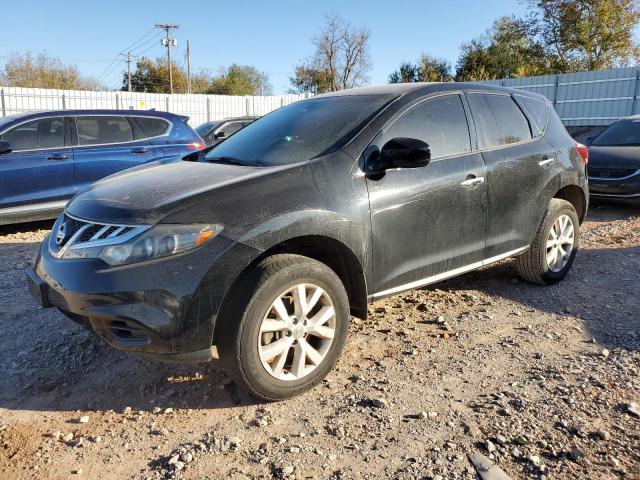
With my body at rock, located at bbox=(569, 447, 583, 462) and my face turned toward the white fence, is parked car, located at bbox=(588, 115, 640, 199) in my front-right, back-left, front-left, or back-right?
front-right

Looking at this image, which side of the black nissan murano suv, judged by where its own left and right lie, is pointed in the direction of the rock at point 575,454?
left

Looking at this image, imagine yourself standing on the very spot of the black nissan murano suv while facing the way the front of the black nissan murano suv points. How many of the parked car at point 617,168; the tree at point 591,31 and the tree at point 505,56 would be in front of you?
0

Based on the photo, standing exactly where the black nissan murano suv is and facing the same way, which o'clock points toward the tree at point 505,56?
The tree is roughly at 5 o'clock from the black nissan murano suv.

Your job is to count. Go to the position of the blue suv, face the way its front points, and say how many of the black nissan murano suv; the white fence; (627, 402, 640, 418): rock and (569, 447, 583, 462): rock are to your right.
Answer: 1

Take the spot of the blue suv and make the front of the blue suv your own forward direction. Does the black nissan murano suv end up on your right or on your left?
on your left

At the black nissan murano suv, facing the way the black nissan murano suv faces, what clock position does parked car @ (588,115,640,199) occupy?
The parked car is roughly at 6 o'clock from the black nissan murano suv.

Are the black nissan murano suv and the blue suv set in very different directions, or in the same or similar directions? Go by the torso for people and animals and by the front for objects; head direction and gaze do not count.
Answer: same or similar directions

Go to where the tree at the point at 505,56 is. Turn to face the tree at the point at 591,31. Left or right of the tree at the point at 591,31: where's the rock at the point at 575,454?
right

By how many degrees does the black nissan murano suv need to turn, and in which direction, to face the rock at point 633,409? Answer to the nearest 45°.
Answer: approximately 135° to its left

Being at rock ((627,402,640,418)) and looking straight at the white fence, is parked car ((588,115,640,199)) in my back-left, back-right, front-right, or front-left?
front-right

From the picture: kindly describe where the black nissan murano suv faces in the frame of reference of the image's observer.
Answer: facing the viewer and to the left of the viewer

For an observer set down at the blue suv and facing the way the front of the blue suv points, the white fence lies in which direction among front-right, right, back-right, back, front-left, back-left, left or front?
right

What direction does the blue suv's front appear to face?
to the viewer's left

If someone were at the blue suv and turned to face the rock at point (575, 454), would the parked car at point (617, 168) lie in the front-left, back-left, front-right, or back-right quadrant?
front-left

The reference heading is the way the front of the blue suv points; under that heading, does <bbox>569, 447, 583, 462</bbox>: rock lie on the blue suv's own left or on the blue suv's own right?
on the blue suv's own left

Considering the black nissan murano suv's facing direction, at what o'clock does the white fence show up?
The white fence is roughly at 4 o'clock from the black nissan murano suv.

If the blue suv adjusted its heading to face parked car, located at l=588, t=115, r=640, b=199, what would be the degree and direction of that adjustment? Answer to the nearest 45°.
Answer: approximately 180°

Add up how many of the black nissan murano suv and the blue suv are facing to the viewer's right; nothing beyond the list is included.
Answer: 0

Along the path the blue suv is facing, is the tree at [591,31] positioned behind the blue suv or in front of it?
behind
